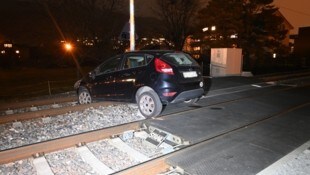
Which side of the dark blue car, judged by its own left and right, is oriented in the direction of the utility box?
right

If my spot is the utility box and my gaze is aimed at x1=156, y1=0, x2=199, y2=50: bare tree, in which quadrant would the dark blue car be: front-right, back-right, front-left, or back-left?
back-left

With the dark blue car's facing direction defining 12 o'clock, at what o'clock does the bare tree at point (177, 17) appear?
The bare tree is roughly at 2 o'clock from the dark blue car.

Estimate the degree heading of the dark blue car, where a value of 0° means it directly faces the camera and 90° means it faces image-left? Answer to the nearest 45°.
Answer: approximately 135°
